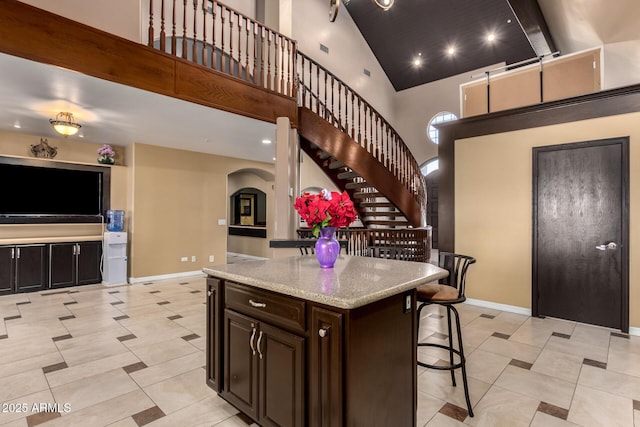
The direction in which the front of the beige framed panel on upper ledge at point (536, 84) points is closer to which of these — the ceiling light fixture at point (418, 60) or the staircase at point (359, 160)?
the staircase

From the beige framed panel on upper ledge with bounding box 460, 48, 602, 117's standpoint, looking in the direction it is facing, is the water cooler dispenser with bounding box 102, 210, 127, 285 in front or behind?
in front

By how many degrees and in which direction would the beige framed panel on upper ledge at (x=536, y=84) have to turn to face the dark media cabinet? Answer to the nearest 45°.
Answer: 0° — it already faces it

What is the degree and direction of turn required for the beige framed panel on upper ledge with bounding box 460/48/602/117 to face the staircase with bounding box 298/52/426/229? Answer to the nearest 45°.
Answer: approximately 45° to its right

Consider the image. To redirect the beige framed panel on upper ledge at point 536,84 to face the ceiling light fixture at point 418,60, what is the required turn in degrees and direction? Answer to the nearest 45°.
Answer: approximately 90° to its right

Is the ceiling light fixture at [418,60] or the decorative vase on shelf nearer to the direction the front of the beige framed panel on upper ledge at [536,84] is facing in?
the decorative vase on shelf

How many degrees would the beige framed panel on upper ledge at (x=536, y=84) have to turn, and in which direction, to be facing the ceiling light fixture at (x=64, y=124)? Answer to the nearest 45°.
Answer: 0° — it already faces it
